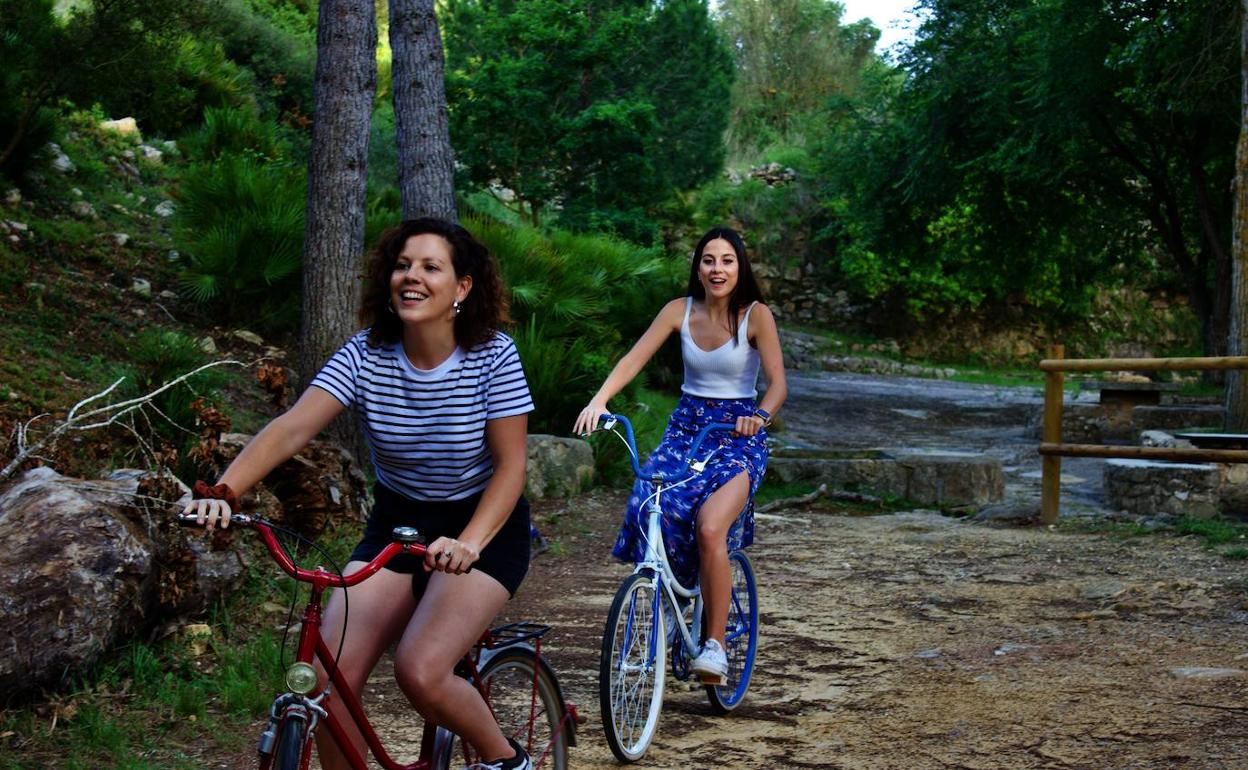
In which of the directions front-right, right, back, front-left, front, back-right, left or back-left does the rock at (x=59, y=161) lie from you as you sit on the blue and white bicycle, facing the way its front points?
right

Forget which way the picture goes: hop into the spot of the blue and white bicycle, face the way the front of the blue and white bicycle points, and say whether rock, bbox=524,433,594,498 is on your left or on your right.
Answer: on your right

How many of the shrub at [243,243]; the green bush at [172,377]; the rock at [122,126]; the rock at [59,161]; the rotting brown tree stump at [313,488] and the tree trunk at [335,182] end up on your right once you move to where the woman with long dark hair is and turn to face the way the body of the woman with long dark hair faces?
6

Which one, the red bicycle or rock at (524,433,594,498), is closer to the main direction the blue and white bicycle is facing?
the red bicycle

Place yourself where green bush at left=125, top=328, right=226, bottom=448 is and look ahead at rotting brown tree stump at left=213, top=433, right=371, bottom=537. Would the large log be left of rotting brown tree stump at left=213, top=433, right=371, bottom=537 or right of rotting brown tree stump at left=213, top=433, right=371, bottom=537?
right

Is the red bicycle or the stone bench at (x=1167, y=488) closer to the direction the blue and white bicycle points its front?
the red bicycle

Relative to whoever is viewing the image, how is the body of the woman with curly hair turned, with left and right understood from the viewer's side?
facing the viewer and to the left of the viewer

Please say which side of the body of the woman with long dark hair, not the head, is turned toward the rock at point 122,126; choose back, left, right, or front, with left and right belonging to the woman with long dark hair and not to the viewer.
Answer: right

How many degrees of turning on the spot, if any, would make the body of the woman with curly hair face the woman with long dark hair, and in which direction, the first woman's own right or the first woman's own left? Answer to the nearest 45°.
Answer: approximately 180°

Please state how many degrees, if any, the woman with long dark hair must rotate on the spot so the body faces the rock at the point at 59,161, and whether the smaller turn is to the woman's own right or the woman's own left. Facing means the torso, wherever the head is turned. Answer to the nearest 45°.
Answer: approximately 90° to the woman's own right

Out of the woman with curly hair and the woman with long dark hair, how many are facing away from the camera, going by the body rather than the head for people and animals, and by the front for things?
0

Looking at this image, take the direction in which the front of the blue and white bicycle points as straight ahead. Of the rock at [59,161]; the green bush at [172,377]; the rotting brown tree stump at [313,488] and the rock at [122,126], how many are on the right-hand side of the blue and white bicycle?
4

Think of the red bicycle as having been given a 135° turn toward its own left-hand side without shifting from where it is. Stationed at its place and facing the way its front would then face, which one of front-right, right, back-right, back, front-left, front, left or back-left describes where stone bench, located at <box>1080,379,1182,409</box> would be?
front-left

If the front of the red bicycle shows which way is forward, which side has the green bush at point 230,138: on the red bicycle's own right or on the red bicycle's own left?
on the red bicycle's own right

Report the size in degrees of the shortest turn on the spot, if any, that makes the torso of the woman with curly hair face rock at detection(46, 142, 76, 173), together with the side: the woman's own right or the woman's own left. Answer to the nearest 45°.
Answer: approximately 135° to the woman's own right
